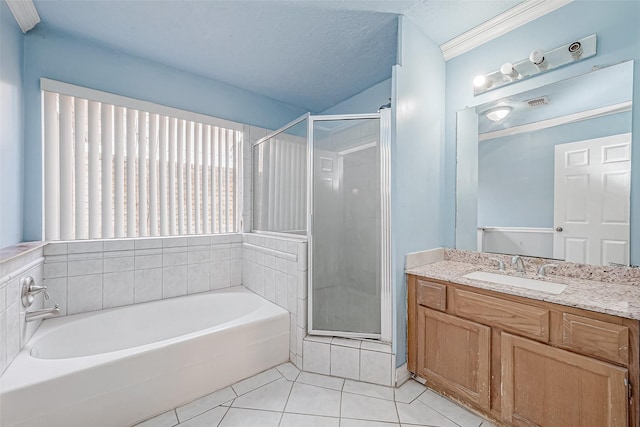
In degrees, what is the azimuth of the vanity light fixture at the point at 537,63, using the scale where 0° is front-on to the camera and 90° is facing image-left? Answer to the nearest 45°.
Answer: approximately 45°

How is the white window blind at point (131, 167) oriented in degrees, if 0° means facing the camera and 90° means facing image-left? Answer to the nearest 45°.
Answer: approximately 315°

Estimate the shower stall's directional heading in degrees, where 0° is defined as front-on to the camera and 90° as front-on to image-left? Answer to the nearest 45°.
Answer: approximately 0°

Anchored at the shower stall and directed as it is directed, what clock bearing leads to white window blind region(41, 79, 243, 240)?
The white window blind is roughly at 3 o'clock from the shower stall.

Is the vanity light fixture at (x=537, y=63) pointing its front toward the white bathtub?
yes

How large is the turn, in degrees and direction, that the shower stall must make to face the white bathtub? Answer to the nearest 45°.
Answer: approximately 90° to its right

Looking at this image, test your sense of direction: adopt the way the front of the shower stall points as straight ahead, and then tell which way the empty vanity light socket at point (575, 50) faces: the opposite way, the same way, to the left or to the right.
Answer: to the right
